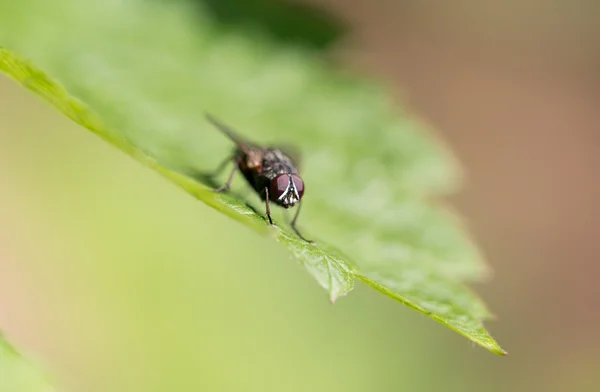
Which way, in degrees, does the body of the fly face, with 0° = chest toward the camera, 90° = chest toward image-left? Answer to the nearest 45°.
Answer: approximately 315°
